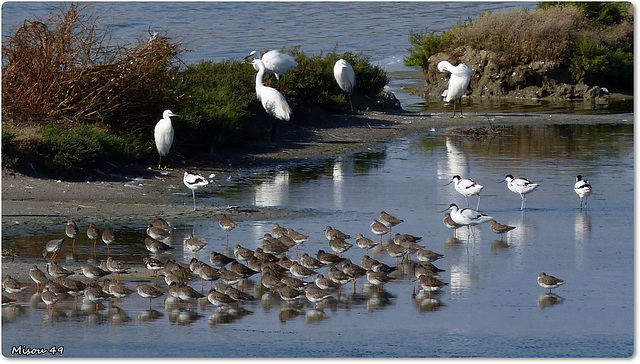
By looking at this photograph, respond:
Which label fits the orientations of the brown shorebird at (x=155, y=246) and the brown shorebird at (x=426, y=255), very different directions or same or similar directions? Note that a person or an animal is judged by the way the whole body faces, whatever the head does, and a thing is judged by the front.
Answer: same or similar directions

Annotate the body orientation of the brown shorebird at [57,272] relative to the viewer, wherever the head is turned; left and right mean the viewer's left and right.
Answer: facing to the left of the viewer

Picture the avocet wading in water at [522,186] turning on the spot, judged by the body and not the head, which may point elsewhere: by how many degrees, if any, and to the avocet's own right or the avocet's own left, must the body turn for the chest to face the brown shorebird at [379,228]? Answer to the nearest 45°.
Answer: approximately 45° to the avocet's own left

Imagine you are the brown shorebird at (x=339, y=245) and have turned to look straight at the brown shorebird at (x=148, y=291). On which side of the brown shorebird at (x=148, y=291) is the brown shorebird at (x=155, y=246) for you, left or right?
right

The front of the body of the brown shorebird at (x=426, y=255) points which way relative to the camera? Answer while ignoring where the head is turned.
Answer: to the viewer's left

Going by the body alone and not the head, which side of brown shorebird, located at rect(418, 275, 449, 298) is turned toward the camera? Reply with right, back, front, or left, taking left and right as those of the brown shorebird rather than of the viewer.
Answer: left

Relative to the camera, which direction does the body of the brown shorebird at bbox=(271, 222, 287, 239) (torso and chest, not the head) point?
to the viewer's left

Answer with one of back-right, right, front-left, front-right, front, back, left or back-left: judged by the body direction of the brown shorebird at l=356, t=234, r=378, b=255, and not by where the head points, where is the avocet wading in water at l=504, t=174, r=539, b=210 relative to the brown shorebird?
back-right

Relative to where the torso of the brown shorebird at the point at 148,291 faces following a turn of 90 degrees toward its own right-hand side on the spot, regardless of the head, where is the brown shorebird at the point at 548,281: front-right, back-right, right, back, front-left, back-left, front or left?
right

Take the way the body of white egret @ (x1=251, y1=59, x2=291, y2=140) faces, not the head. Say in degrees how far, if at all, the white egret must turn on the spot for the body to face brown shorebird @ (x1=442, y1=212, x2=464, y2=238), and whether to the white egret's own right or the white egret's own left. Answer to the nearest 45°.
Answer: approximately 90° to the white egret's own left

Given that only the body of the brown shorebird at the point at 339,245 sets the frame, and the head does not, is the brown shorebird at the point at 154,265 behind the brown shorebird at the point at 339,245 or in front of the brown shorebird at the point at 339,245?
in front

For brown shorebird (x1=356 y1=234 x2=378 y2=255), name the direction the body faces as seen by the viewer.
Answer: to the viewer's left

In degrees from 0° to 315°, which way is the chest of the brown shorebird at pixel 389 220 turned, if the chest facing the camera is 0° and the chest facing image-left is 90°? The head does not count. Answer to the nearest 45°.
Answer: approximately 90°

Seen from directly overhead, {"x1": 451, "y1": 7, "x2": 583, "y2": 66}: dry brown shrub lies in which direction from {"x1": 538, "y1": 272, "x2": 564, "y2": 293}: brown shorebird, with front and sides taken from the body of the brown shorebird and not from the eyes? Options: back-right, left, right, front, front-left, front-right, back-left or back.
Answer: right
